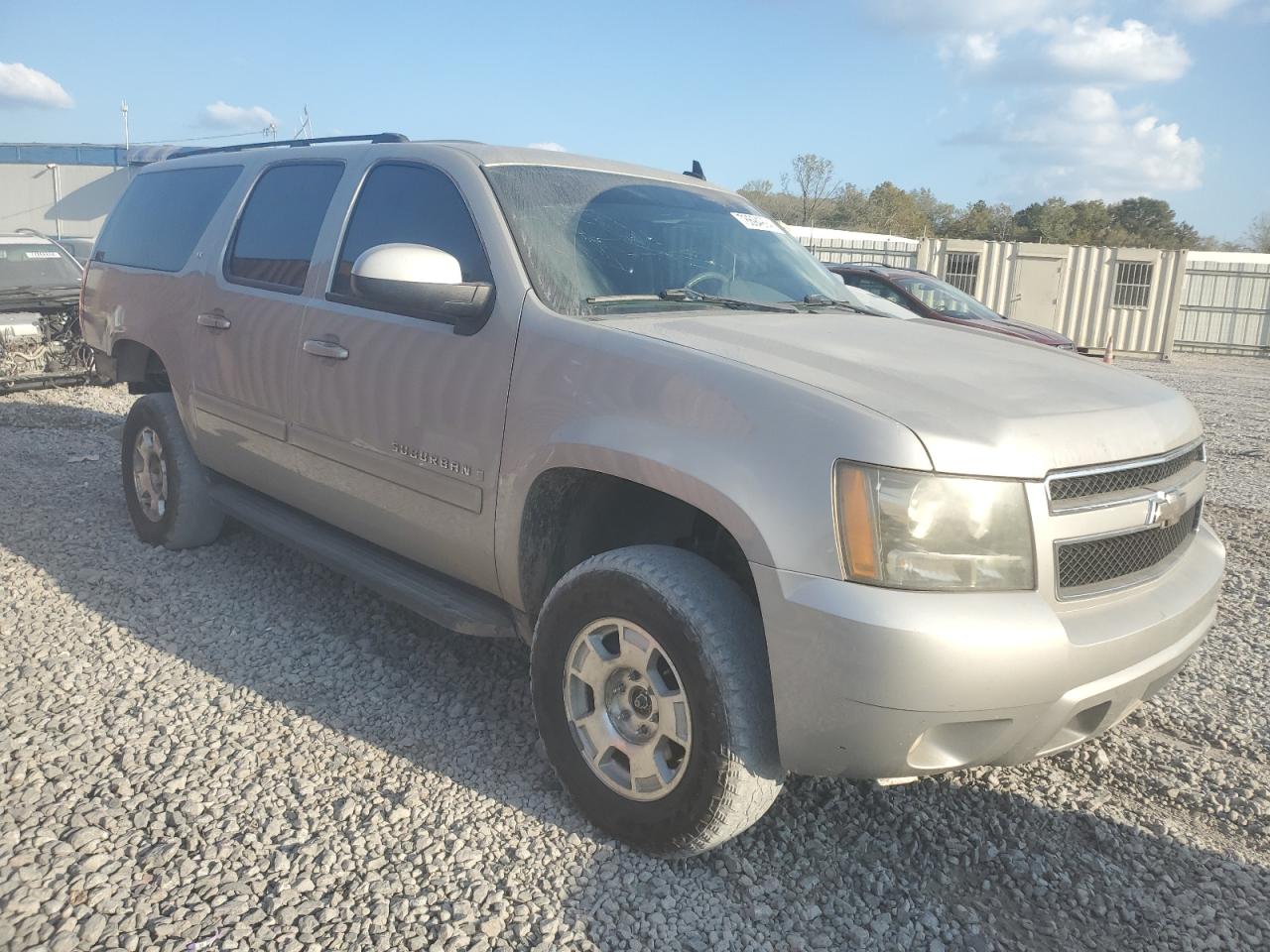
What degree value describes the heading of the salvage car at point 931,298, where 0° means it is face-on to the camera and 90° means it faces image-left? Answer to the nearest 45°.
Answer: approximately 315°

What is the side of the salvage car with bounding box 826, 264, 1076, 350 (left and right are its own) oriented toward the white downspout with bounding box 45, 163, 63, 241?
back

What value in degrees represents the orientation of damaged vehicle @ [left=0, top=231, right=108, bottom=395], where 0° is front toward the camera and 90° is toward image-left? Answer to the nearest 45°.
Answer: approximately 0°

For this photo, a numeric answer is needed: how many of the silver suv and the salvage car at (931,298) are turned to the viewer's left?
0

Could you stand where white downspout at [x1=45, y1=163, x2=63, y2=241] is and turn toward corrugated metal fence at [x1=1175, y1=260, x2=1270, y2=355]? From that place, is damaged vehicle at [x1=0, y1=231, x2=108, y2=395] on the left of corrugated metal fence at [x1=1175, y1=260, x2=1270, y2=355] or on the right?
right

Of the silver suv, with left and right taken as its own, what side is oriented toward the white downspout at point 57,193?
back

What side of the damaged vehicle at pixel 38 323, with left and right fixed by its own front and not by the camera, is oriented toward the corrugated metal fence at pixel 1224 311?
left

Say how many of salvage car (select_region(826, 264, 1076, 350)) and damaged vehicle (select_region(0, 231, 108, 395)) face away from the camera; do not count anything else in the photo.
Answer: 0

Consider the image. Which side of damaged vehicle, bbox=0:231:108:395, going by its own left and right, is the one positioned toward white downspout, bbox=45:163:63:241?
back
